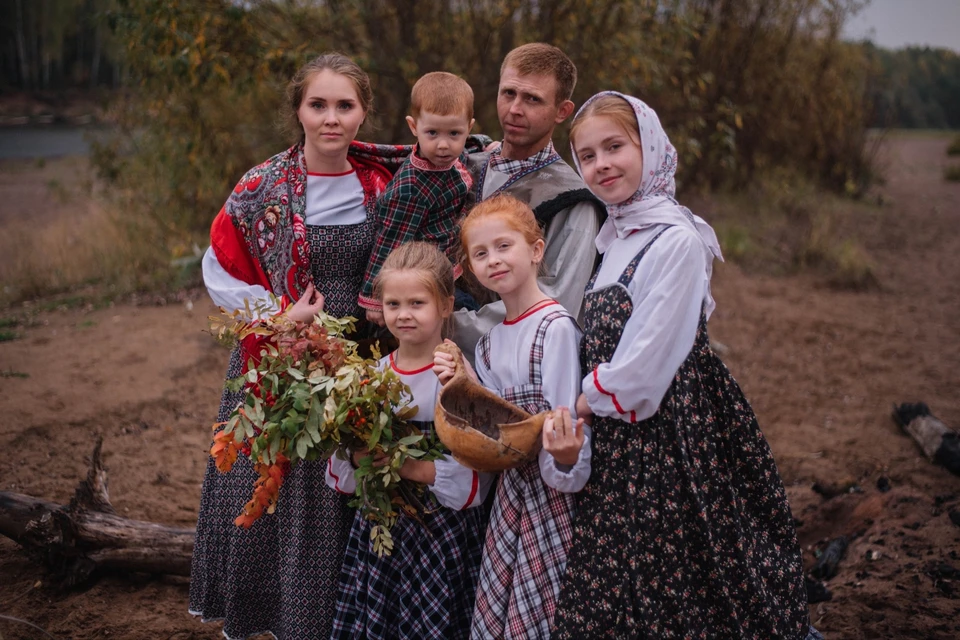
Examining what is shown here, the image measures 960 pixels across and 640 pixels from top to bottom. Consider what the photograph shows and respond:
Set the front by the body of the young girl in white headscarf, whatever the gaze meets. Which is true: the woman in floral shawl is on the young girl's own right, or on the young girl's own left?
on the young girl's own right

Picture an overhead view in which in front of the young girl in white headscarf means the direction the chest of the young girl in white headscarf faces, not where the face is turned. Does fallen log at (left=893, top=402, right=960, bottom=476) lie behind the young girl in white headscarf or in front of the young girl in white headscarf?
behind

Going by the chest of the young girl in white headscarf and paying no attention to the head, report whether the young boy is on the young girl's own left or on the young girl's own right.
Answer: on the young girl's own right

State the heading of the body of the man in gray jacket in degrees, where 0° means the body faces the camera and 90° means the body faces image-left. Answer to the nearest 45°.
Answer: approximately 45°

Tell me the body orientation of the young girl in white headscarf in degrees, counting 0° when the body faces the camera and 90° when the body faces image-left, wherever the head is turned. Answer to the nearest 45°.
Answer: approximately 45°

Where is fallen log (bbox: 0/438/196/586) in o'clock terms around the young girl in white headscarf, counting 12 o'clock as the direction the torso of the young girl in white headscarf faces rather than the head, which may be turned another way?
The fallen log is roughly at 2 o'clock from the young girl in white headscarf.

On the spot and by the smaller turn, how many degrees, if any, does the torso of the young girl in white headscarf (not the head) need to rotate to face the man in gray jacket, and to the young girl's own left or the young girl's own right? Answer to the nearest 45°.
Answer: approximately 90° to the young girl's own right

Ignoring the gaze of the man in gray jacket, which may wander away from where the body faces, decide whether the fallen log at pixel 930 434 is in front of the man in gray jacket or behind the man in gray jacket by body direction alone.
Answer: behind

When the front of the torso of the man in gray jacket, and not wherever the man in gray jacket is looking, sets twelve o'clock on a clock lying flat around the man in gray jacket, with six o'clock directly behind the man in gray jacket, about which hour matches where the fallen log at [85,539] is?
The fallen log is roughly at 2 o'clock from the man in gray jacket.
